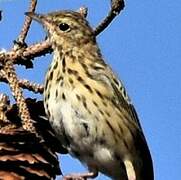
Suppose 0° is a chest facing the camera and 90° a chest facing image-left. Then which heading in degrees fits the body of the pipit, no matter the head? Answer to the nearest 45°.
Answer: approximately 45°
